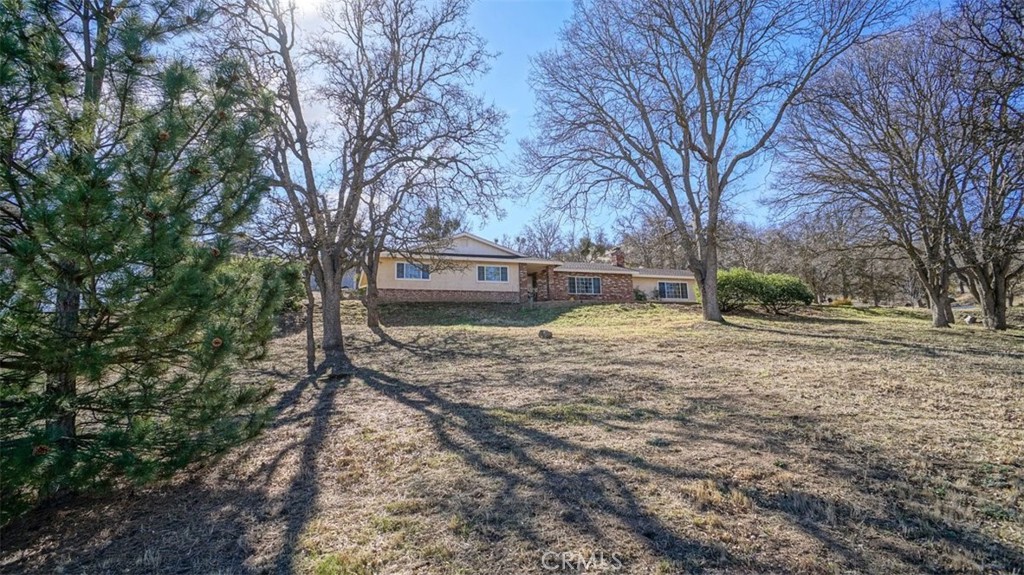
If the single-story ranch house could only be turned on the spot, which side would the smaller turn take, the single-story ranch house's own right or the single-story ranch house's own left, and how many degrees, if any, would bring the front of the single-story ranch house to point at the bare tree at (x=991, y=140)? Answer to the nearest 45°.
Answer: approximately 45° to the single-story ranch house's own left

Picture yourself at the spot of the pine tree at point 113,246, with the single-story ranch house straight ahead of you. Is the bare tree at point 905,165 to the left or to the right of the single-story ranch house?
right

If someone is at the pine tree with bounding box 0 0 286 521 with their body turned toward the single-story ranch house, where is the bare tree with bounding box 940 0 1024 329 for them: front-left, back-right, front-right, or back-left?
front-right

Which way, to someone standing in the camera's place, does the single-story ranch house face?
facing the viewer

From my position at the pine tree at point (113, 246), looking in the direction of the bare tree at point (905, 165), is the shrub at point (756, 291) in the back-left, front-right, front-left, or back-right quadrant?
front-left

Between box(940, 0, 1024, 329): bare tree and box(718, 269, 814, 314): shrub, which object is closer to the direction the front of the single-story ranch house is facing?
the bare tree

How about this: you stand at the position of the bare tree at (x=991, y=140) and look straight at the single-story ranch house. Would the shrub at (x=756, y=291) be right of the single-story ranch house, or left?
right

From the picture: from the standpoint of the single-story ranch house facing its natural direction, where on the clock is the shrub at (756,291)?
The shrub is roughly at 10 o'clock from the single-story ranch house.

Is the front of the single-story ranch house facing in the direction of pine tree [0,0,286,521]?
yes

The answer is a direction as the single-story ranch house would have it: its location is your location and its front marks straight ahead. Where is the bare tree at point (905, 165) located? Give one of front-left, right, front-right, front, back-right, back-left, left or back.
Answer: front-left
